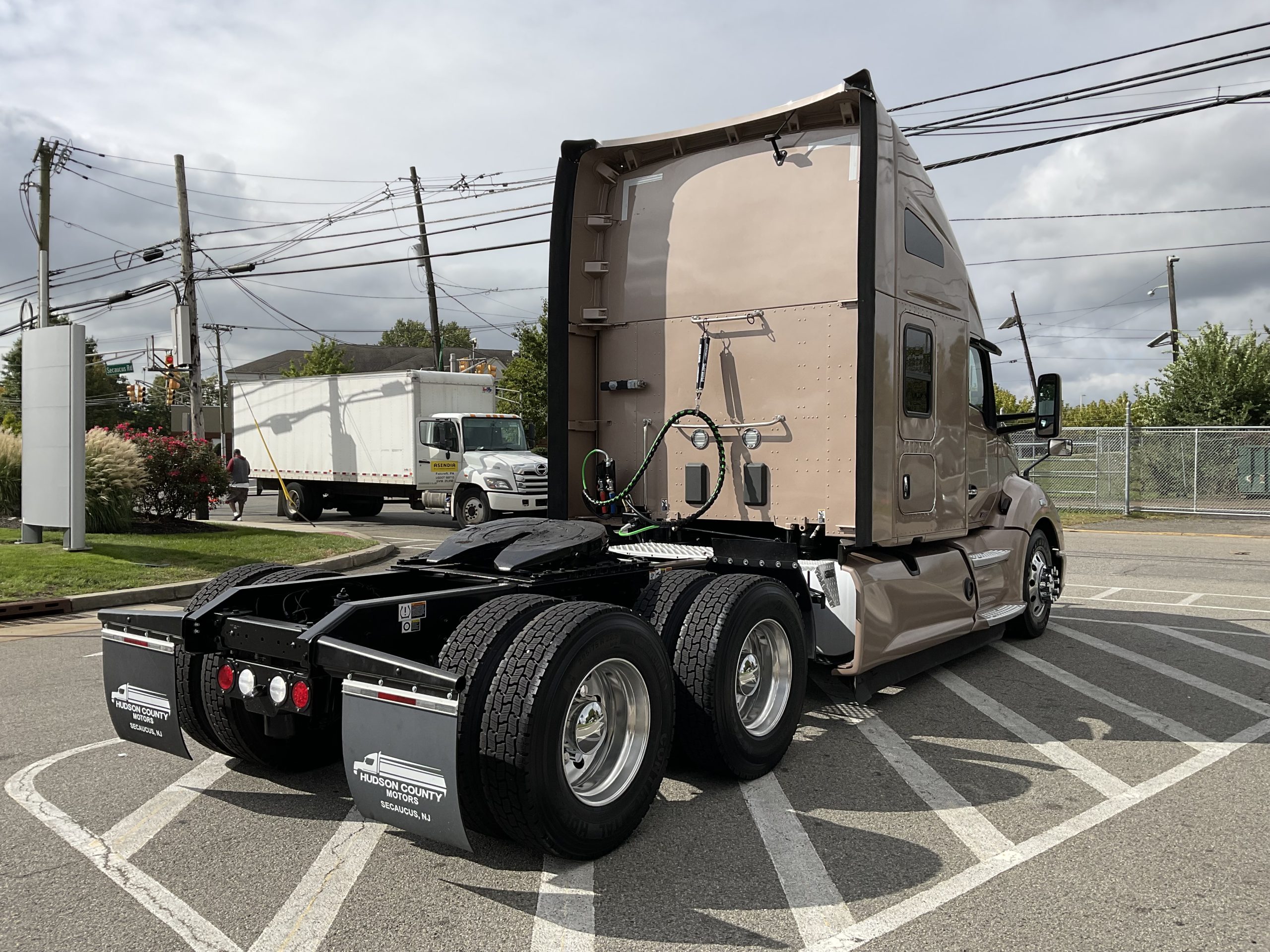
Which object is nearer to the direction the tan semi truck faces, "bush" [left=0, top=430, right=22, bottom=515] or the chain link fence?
the chain link fence

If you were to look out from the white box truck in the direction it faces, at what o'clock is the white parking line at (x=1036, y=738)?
The white parking line is roughly at 1 o'clock from the white box truck.

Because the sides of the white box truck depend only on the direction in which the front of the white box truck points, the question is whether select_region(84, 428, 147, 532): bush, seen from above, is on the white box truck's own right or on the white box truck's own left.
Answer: on the white box truck's own right

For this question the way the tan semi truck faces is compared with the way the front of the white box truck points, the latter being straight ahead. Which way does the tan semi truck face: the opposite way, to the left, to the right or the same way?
to the left

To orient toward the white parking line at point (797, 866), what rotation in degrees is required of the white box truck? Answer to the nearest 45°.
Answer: approximately 45° to its right

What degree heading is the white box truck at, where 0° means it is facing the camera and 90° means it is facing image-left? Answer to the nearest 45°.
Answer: approximately 315°

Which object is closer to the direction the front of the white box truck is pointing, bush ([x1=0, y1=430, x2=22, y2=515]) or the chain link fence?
the chain link fence

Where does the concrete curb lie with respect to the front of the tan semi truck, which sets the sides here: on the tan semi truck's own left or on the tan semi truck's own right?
on the tan semi truck's own left

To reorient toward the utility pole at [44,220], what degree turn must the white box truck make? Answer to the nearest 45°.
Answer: approximately 180°

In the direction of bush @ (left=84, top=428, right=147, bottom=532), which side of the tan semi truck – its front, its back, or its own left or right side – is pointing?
left

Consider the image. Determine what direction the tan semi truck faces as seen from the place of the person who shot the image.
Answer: facing away from the viewer and to the right of the viewer
